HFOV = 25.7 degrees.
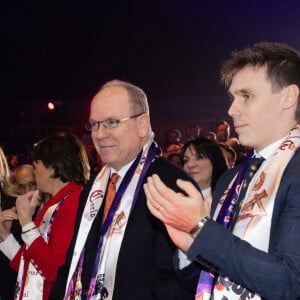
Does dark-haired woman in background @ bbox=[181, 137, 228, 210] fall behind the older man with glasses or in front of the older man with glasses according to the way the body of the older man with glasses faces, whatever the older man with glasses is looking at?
behind

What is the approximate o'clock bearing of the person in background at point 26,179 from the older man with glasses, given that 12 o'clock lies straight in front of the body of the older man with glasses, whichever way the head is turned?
The person in background is roughly at 4 o'clock from the older man with glasses.

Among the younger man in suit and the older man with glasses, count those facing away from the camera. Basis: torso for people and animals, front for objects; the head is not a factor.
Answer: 0

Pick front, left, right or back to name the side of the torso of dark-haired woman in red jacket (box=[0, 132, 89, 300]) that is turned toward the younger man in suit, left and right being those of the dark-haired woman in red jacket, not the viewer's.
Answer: left

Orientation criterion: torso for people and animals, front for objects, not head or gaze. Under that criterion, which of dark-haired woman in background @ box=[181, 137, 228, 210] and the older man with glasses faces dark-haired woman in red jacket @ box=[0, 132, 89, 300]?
dark-haired woman in background @ box=[181, 137, 228, 210]

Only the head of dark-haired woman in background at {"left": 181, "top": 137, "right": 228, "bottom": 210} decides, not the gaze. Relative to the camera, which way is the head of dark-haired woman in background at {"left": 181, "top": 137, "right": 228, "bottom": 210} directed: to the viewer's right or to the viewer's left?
to the viewer's left

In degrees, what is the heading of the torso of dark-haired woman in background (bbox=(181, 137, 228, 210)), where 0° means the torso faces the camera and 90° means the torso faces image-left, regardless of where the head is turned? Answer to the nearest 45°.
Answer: approximately 45°

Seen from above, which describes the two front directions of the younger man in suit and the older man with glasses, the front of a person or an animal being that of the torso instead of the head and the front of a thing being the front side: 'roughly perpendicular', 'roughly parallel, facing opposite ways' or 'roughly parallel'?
roughly parallel

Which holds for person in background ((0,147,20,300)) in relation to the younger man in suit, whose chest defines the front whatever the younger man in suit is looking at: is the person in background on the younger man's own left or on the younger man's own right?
on the younger man's own right

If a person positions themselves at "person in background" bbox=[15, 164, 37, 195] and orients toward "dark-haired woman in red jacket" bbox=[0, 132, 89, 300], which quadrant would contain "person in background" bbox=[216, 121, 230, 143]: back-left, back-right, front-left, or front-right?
back-left

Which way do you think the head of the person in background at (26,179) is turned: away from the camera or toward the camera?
toward the camera

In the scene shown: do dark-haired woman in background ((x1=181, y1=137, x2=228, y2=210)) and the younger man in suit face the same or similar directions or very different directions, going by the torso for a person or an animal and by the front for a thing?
same or similar directions

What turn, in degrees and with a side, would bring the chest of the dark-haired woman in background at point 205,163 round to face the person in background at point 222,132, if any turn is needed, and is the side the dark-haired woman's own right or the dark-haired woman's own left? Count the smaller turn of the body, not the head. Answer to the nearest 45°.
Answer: approximately 135° to the dark-haired woman's own right

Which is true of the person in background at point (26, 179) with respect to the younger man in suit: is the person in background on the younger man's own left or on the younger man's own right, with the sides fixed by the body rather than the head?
on the younger man's own right
